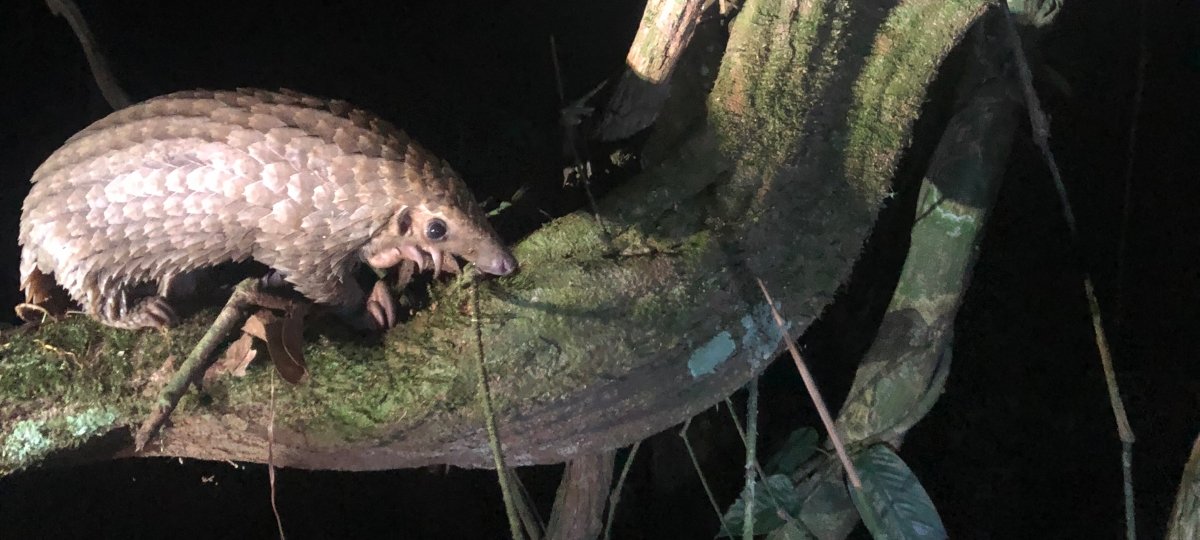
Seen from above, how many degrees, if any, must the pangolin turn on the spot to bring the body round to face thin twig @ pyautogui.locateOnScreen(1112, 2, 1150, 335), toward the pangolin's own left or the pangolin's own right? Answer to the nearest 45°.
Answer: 0° — it already faces it

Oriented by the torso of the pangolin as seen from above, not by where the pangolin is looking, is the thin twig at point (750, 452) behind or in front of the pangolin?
in front

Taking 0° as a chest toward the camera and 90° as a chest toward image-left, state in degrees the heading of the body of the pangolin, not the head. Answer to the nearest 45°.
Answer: approximately 270°
